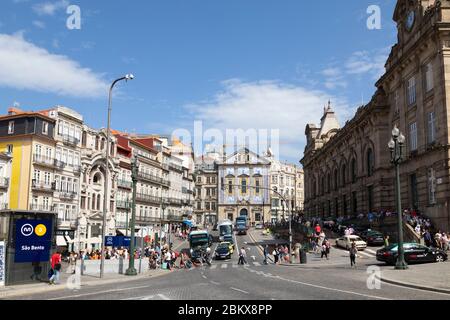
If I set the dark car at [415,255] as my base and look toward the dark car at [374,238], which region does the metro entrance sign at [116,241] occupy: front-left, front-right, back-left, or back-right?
front-left

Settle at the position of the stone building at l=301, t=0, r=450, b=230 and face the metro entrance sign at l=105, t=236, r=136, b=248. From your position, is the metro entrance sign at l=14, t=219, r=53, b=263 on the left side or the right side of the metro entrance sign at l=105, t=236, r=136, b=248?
left

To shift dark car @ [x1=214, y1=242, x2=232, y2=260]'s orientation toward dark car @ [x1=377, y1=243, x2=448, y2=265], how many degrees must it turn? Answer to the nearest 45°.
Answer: approximately 45° to its left

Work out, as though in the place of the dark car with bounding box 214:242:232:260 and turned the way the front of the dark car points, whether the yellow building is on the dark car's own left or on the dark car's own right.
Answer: on the dark car's own right

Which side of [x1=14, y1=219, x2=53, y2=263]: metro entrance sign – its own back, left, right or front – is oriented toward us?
front

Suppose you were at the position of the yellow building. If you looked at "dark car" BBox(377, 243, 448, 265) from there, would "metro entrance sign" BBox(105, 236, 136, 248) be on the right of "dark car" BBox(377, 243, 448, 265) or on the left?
left

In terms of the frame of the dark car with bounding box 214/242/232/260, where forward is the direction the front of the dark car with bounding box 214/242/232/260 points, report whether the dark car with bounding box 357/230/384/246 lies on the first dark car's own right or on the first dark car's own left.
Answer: on the first dark car's own left

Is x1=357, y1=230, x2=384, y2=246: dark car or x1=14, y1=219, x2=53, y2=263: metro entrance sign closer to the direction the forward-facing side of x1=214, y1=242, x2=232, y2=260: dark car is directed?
the metro entrance sign

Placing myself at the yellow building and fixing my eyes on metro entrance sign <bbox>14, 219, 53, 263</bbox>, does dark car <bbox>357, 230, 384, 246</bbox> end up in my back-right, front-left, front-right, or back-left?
front-left

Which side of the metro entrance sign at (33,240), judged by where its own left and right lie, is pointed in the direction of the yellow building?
back

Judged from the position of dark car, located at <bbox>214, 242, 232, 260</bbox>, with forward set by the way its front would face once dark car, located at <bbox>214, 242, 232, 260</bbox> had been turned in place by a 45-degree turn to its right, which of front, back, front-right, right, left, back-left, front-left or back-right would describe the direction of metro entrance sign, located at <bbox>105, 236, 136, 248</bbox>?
front-right

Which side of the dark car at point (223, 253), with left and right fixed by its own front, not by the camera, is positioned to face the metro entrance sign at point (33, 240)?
front

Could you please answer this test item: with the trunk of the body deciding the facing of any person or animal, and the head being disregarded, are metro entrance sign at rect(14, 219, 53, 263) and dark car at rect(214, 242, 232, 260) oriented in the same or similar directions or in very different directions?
same or similar directions

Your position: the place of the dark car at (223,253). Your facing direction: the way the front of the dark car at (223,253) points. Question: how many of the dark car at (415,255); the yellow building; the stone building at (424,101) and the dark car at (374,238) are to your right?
1

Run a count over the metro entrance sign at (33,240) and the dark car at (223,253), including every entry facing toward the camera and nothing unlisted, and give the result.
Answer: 2

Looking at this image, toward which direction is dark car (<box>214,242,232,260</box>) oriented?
toward the camera

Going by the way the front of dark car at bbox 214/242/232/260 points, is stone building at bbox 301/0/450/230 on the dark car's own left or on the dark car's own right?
on the dark car's own left
